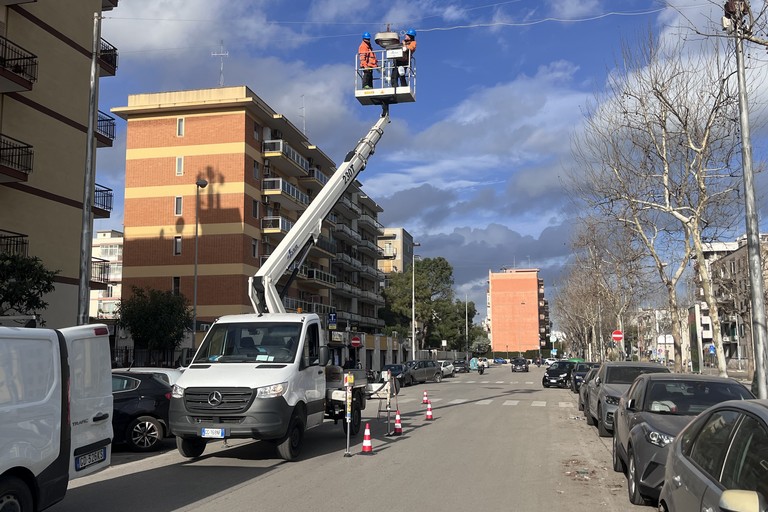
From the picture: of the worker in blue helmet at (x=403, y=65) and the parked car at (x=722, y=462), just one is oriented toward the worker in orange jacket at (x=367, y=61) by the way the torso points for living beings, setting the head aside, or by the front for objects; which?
the worker in blue helmet

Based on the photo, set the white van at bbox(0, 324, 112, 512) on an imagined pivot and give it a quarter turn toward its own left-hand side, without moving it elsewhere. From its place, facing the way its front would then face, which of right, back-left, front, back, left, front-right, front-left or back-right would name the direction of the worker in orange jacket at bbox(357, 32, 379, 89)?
back

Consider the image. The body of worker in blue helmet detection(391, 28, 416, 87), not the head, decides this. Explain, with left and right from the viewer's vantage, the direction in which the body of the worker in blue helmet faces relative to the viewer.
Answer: facing to the left of the viewer

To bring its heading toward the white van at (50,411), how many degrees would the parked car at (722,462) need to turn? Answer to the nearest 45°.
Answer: approximately 135° to its right

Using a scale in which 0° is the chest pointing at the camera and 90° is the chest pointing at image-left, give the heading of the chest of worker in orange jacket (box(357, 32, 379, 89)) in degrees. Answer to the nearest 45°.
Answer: approximately 270°

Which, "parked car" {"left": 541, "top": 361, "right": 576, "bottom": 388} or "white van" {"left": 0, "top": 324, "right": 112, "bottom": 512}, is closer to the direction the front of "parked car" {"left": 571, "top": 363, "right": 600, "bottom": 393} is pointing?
the white van

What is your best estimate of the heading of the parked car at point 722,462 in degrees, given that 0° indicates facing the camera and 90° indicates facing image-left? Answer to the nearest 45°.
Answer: approximately 315°
